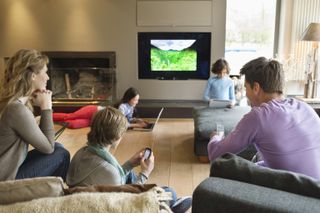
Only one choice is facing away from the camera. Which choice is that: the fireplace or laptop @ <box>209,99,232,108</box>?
the laptop

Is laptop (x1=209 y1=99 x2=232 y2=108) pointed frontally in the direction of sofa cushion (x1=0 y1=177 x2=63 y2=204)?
no

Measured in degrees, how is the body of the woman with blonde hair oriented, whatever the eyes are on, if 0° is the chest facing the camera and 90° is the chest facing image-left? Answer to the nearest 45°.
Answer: approximately 225°

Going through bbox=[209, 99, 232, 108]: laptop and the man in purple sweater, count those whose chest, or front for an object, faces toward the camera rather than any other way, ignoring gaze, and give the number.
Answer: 0

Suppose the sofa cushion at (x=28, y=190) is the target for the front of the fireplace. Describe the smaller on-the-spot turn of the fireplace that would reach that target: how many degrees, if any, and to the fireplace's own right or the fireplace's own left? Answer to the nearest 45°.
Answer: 0° — it already faces it

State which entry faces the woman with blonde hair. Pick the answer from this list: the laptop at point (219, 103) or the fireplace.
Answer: the fireplace

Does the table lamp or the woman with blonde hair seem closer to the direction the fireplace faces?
the woman with blonde hair

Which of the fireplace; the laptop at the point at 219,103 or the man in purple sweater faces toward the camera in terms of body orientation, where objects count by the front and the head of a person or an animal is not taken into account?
the fireplace

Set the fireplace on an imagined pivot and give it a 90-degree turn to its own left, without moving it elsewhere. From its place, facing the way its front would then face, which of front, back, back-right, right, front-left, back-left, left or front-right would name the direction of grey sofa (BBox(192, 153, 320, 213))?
right

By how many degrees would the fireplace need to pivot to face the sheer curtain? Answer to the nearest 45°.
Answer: approximately 90° to its left

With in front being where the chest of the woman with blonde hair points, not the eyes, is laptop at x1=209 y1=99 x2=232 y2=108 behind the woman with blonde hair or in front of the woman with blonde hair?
in front

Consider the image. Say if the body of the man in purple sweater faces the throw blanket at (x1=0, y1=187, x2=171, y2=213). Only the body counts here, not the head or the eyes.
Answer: no

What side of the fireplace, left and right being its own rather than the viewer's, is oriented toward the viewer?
front

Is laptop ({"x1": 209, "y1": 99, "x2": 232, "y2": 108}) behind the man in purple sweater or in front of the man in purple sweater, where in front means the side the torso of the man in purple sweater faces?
in front

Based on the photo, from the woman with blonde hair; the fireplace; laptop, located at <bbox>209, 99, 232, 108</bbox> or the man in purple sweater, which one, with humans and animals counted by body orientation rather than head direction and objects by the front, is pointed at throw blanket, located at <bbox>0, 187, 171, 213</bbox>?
the fireplace

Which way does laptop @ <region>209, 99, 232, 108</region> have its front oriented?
away from the camera

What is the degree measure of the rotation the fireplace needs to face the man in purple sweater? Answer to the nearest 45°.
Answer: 0° — it already faces them

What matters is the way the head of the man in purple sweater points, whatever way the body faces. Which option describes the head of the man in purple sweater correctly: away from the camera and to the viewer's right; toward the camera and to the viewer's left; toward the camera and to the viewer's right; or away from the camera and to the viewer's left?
away from the camera and to the viewer's left

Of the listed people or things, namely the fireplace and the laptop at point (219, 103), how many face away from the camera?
1

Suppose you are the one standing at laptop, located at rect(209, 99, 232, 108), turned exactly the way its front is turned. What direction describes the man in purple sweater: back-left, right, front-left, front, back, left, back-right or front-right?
back

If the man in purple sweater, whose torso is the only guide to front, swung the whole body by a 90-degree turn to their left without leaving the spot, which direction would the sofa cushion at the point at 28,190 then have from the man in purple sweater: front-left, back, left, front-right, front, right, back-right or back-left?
front
